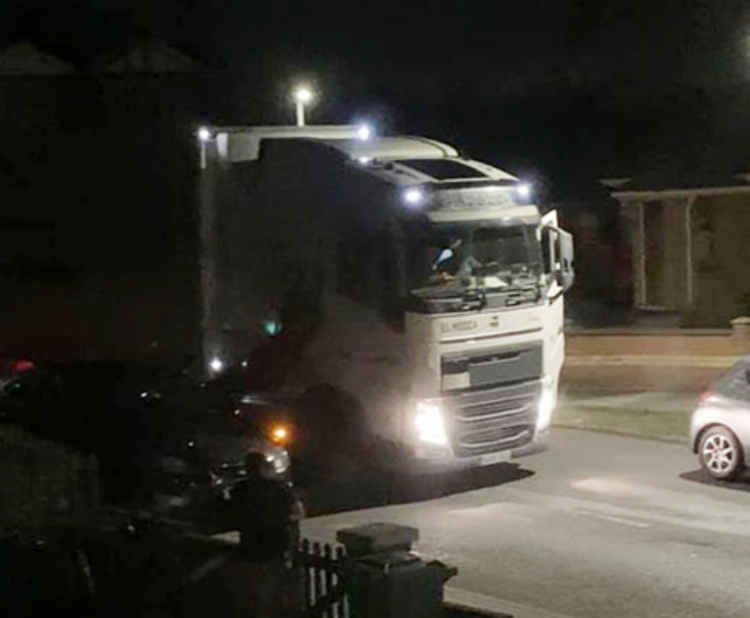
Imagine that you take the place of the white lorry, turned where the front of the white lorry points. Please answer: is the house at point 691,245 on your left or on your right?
on your left

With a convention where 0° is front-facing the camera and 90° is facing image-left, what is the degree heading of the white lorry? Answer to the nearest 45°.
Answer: approximately 315°
